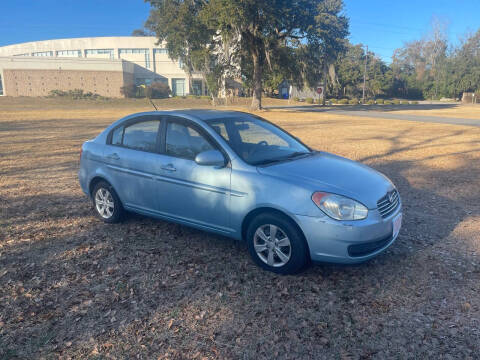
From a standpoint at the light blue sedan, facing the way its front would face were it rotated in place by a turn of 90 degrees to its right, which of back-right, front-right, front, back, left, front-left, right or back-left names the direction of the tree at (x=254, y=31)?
back-right

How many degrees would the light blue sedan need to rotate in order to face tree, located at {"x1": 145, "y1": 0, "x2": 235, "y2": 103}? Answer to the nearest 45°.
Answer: approximately 135° to its left

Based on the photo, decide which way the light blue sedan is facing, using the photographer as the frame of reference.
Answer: facing the viewer and to the right of the viewer
